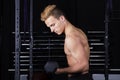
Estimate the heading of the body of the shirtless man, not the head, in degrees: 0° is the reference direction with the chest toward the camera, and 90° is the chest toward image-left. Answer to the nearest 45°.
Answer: approximately 90°

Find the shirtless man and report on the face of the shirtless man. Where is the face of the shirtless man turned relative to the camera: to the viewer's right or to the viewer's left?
to the viewer's left
